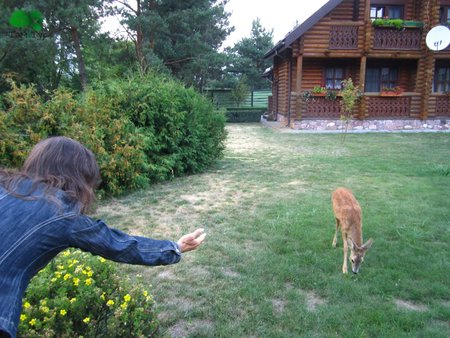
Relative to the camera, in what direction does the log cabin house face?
facing the viewer

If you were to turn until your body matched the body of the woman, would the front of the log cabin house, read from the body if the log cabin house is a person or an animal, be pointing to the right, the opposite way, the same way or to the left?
the opposite way

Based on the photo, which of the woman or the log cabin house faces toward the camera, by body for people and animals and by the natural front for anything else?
the log cabin house

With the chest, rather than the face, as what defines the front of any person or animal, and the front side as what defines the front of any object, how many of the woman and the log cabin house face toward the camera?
1

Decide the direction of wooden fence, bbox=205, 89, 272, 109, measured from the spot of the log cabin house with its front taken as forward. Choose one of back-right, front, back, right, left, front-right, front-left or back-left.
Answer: back-right

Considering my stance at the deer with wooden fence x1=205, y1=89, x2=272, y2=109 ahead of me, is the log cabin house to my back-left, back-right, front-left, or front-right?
front-right

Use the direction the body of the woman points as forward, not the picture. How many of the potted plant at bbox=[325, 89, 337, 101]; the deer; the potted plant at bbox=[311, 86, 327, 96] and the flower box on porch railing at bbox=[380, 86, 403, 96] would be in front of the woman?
4

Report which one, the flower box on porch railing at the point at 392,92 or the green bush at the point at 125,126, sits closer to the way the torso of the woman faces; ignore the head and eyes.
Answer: the flower box on porch railing

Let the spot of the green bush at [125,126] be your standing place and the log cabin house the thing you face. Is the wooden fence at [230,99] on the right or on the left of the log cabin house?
left

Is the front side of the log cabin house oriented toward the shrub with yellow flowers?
yes

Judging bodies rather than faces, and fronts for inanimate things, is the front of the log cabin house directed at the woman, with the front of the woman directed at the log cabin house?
yes

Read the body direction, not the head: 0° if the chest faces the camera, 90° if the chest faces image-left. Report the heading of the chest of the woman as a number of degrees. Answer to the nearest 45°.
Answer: approximately 225°

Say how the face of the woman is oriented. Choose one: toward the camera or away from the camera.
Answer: away from the camera

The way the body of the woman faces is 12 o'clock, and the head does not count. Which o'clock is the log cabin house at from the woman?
The log cabin house is roughly at 12 o'clock from the woman.

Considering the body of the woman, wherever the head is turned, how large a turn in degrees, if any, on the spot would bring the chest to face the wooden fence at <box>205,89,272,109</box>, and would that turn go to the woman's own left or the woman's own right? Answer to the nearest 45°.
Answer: approximately 45° to the woman's own left

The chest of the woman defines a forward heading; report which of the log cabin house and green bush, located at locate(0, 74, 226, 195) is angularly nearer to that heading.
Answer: the log cabin house

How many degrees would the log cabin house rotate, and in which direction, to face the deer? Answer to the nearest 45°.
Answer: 0° — it already faces it

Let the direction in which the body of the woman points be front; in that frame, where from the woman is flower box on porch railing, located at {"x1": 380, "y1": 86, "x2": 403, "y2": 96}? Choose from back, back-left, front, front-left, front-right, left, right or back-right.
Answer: front
